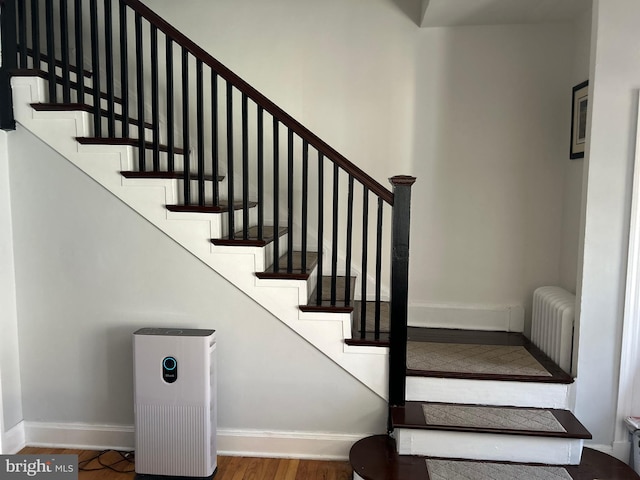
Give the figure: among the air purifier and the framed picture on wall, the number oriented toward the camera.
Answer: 1

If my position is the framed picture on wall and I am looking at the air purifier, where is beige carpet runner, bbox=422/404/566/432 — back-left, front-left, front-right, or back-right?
front-left

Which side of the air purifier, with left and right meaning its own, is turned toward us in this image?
front

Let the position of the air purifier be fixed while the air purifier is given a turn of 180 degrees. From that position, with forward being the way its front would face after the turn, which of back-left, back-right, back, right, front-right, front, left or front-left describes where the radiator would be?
right

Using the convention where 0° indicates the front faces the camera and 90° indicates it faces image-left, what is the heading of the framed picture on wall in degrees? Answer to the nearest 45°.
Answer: approximately 90°

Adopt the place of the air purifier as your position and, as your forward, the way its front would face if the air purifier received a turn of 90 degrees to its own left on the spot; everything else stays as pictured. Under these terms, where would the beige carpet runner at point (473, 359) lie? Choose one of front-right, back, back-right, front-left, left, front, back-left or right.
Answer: front

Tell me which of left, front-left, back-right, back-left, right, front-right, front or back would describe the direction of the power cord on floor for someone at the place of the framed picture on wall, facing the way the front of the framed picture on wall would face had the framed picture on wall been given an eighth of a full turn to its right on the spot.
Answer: left

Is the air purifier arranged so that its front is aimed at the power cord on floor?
no

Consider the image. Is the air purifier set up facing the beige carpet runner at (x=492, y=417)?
no

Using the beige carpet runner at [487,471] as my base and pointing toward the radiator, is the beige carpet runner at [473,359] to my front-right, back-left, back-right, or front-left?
front-left

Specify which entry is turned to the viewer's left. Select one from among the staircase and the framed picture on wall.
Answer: the framed picture on wall

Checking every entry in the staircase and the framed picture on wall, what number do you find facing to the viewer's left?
1
